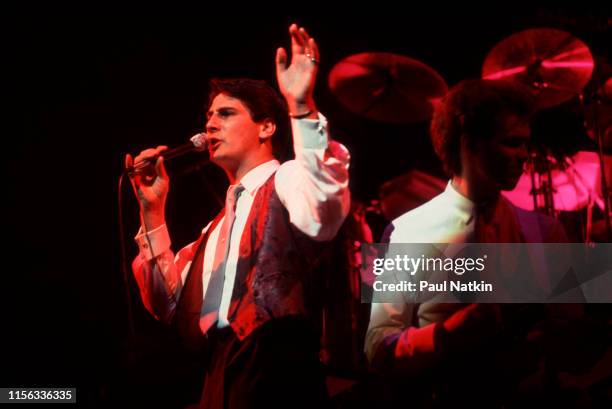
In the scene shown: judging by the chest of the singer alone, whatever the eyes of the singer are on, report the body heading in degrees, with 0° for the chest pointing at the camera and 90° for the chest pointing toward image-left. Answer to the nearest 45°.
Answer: approximately 45°

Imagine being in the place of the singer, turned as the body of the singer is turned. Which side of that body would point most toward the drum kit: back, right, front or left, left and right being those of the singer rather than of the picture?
back
